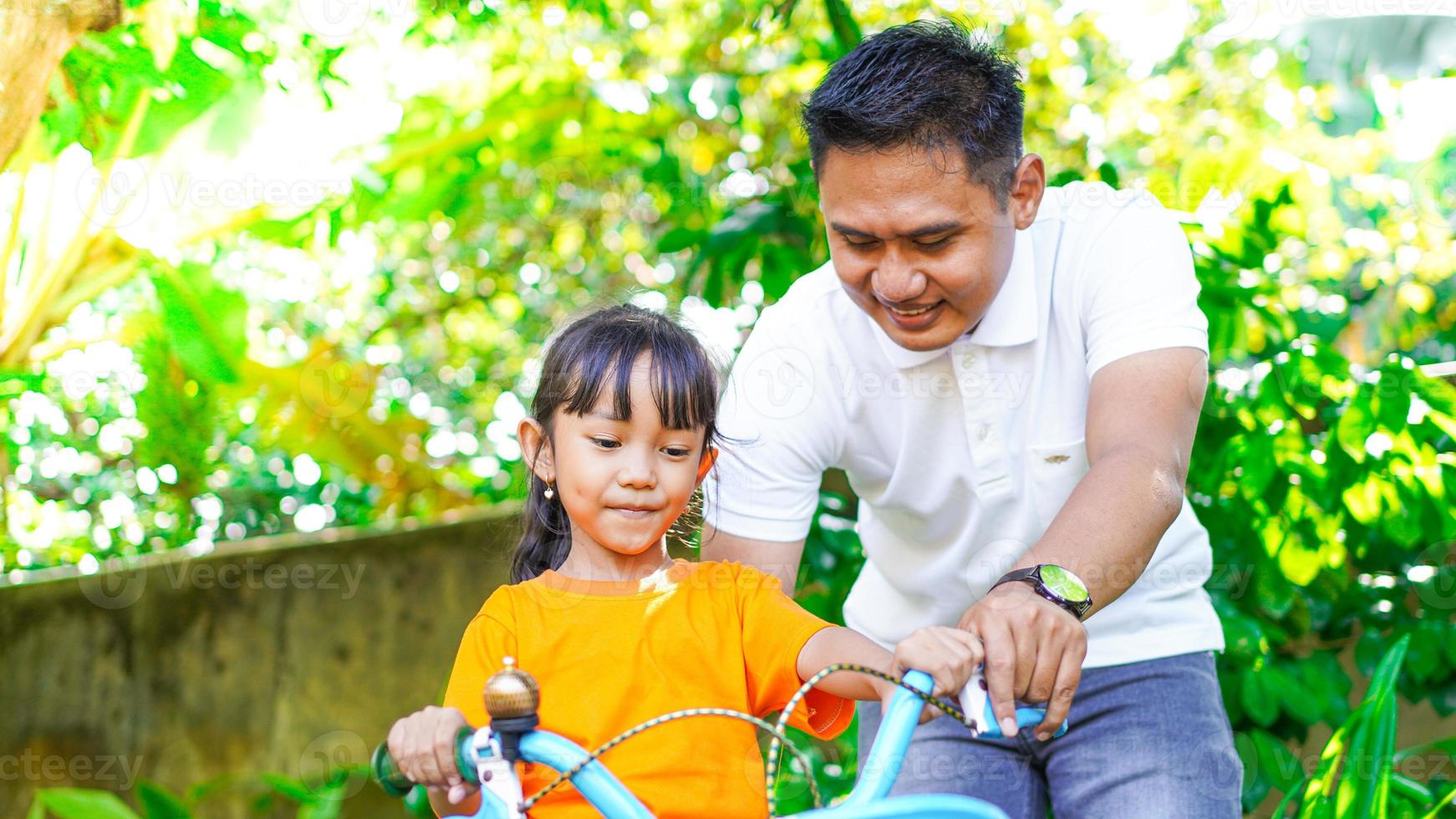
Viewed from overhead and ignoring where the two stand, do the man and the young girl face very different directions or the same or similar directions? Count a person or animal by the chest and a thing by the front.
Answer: same or similar directions

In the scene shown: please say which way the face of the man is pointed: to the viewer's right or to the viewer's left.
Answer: to the viewer's left

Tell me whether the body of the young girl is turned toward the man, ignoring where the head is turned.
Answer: no

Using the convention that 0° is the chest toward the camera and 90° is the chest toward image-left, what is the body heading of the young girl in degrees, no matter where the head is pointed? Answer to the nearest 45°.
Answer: approximately 0°

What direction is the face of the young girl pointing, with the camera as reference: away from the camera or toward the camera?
toward the camera

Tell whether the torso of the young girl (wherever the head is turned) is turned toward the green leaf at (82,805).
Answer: no

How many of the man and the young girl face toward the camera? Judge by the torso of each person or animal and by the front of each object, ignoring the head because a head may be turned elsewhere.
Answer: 2

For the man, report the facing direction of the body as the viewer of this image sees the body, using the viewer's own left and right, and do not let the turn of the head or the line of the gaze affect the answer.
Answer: facing the viewer

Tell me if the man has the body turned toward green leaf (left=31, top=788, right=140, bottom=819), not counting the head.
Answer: no
